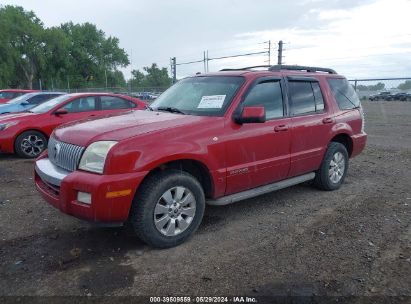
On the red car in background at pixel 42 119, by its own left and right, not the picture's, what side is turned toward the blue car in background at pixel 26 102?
right

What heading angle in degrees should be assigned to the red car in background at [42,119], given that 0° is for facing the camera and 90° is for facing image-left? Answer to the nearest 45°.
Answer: approximately 90°

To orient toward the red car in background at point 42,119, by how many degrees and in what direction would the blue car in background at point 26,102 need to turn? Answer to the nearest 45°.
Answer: approximately 45° to its left

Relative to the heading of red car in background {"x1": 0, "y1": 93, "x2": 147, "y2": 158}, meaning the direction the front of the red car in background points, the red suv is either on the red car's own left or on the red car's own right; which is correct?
on the red car's own left

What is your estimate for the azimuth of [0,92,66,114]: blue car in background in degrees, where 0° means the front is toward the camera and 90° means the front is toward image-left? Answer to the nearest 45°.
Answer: approximately 45°
